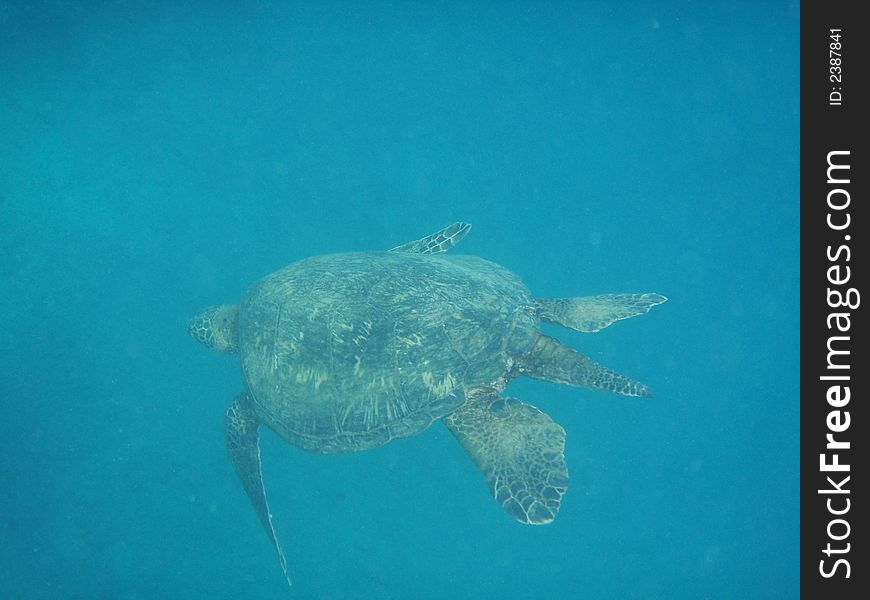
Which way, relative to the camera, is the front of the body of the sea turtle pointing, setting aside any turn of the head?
to the viewer's left
